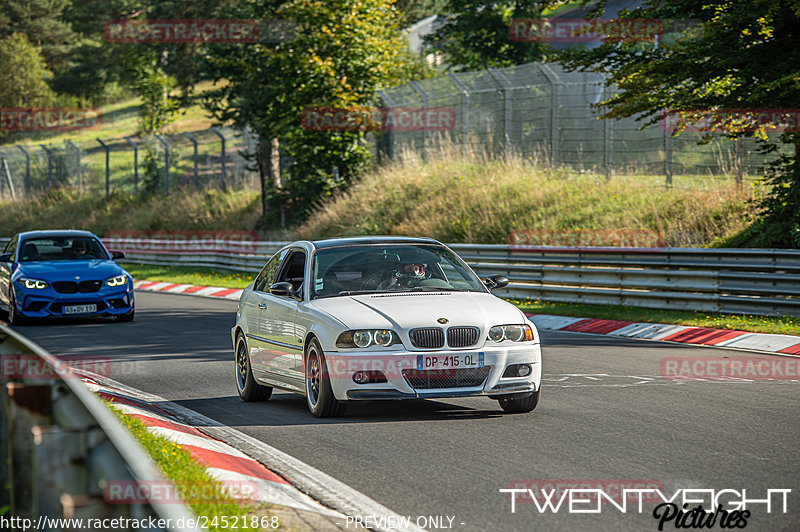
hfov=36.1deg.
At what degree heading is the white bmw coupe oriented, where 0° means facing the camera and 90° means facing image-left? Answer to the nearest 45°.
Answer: approximately 315°

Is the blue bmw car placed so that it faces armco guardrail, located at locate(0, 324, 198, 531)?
yes

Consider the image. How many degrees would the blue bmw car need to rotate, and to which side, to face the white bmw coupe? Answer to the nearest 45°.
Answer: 0° — it already faces it

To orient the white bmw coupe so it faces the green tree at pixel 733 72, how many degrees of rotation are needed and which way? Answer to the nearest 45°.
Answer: approximately 90° to its left

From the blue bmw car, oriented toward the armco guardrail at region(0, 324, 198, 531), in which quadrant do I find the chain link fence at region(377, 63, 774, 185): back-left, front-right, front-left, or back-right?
back-left

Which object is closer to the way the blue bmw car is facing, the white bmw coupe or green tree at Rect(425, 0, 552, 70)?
the white bmw coupe

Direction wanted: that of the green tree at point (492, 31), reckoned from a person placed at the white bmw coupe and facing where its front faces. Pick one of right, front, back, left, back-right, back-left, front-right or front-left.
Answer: back-left

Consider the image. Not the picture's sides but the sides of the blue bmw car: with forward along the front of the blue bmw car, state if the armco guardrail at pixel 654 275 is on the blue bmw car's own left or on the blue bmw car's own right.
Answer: on the blue bmw car's own left

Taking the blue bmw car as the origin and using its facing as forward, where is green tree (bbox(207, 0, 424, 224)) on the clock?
The green tree is roughly at 7 o'clock from the blue bmw car.

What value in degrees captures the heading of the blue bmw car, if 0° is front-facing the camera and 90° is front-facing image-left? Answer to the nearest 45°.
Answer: approximately 0°

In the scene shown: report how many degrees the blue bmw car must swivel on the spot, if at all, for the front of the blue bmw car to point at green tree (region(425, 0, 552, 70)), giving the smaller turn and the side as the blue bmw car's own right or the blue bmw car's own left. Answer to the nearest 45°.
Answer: approximately 135° to the blue bmw car's own left

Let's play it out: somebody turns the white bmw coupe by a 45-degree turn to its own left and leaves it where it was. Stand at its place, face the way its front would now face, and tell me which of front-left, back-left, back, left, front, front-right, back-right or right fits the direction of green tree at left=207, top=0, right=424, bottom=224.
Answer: left

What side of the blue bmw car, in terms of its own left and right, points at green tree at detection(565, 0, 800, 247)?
left

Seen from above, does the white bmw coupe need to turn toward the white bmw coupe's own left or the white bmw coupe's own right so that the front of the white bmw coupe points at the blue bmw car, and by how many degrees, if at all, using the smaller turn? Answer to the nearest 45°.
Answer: approximately 180°
